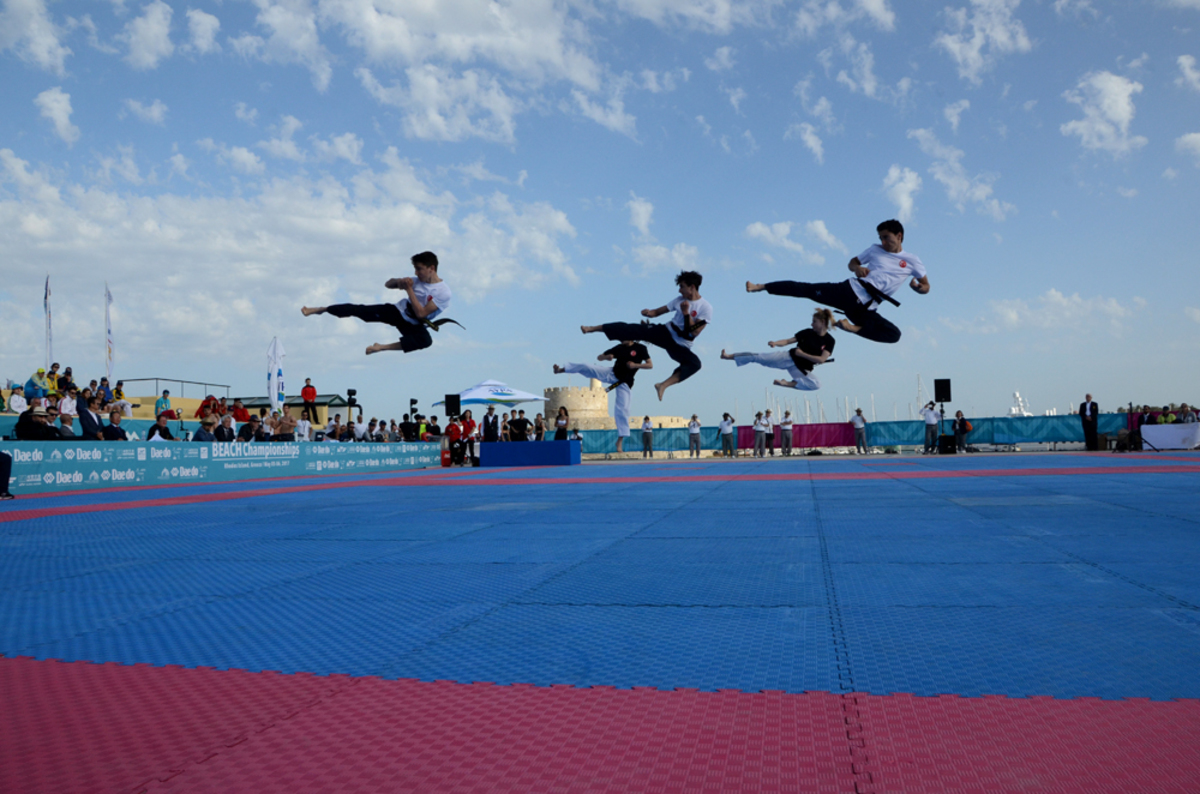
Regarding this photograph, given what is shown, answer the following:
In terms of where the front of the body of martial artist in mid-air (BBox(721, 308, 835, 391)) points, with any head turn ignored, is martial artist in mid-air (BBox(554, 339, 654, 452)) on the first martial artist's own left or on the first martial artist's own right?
on the first martial artist's own right

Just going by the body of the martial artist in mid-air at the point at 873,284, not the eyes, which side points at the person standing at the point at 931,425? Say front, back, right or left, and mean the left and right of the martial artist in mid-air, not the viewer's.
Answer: back

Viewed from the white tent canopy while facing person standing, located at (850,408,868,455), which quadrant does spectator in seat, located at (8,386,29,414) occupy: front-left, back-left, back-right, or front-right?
back-right

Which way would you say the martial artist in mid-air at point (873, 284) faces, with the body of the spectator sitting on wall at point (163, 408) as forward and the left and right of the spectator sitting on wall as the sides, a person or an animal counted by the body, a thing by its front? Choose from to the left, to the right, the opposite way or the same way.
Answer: to the right

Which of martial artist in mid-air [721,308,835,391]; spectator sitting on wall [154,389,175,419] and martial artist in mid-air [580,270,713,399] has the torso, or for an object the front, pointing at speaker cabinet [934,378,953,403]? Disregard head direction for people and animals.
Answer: the spectator sitting on wall

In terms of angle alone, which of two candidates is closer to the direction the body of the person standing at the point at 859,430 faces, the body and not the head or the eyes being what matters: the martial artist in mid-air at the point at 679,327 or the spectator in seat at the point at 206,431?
the martial artist in mid-air

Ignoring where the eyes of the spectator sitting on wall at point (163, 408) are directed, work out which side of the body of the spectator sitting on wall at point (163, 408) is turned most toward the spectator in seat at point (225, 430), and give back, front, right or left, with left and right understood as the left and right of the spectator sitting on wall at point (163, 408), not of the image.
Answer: front

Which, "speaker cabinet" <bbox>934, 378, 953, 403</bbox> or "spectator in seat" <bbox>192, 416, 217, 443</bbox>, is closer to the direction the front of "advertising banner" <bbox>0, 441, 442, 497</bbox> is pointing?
the speaker cabinet

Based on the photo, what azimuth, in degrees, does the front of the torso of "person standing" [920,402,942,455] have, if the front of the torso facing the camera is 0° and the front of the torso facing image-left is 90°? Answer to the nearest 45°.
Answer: approximately 0°
